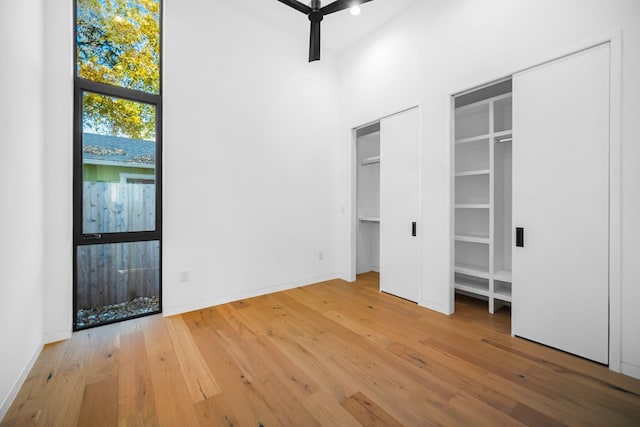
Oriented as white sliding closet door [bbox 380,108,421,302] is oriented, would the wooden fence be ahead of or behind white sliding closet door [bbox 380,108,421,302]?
ahead

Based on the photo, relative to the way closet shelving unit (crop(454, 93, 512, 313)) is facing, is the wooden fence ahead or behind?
ahead

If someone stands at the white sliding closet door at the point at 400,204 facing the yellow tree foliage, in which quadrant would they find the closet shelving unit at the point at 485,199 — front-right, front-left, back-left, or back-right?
back-left

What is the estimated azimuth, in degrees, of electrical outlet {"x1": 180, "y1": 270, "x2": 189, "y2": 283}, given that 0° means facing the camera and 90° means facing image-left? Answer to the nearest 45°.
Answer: approximately 0°

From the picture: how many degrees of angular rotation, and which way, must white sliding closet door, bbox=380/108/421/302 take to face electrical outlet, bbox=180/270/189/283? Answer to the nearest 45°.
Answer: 0° — it already faces it

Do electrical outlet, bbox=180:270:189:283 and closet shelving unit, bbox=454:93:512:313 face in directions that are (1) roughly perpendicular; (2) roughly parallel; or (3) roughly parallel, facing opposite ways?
roughly perpendicular

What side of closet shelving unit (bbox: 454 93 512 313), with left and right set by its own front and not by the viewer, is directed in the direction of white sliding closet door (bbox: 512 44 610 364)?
left

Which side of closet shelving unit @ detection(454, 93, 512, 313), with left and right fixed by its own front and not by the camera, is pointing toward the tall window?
front

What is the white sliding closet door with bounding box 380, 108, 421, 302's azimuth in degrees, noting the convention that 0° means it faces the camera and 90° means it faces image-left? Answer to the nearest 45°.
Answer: approximately 45°

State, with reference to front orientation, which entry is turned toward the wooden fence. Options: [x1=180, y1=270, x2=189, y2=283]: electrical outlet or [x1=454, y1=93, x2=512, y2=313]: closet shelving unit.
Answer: the closet shelving unit

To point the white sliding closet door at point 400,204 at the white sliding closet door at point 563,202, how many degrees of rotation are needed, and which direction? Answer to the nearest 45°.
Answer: approximately 90° to its left

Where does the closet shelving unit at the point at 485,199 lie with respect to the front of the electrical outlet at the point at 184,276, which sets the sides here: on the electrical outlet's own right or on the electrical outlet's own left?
on the electrical outlet's own left
